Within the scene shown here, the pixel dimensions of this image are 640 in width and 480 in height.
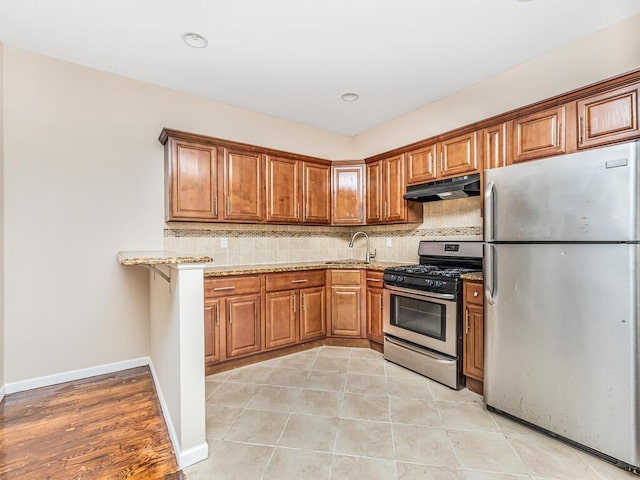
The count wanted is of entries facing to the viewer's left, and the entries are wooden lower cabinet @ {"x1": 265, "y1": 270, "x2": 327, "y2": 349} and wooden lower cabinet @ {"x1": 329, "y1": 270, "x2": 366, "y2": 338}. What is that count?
0

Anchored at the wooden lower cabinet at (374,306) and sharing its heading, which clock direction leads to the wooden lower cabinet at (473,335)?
the wooden lower cabinet at (473,335) is roughly at 9 o'clock from the wooden lower cabinet at (374,306).

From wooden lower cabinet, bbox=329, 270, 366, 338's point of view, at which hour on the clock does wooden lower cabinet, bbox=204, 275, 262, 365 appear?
wooden lower cabinet, bbox=204, 275, 262, 365 is roughly at 2 o'clock from wooden lower cabinet, bbox=329, 270, 366, 338.

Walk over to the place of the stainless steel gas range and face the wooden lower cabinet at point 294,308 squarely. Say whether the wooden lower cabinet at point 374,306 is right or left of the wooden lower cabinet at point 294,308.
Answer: right

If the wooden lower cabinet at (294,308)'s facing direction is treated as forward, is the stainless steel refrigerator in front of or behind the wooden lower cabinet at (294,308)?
in front

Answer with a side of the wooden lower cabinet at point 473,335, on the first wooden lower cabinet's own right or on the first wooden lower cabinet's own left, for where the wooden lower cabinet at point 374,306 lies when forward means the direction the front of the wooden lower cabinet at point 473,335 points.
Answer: on the first wooden lower cabinet's own right

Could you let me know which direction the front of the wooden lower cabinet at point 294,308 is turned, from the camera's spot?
facing the viewer and to the right of the viewer

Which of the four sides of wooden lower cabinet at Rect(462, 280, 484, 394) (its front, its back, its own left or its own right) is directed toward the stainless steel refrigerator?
left

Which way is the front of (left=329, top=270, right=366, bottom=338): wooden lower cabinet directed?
toward the camera

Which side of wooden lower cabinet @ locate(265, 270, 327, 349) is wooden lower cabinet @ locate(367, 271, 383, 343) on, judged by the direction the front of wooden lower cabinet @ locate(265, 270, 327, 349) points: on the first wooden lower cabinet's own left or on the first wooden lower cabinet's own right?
on the first wooden lower cabinet's own left

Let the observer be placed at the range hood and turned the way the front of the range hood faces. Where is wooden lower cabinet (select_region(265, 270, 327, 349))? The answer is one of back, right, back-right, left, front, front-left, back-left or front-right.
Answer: front-right
